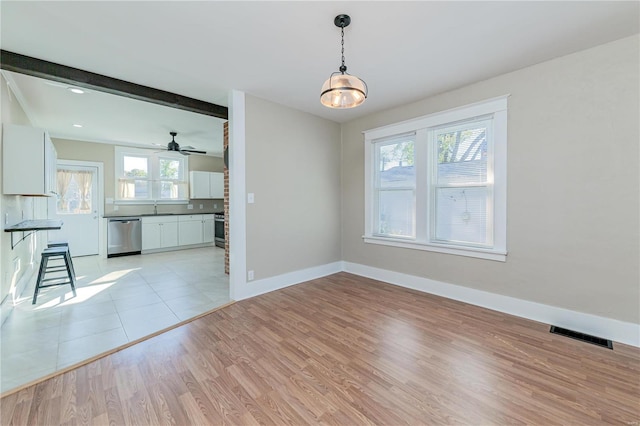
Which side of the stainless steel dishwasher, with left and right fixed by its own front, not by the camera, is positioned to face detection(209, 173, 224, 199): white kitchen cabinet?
left

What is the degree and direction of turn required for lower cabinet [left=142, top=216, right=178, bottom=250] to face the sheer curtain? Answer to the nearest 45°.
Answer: approximately 90° to its right

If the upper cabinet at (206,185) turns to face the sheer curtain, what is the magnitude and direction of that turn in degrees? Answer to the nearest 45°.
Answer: approximately 90° to its right

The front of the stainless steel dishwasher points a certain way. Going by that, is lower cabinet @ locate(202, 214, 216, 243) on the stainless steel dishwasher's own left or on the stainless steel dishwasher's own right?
on the stainless steel dishwasher's own left

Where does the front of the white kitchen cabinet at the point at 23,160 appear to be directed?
to the viewer's right

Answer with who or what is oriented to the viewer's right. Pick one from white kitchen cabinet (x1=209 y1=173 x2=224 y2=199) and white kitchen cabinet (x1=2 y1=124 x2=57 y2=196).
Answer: white kitchen cabinet (x1=2 y1=124 x2=57 y2=196)

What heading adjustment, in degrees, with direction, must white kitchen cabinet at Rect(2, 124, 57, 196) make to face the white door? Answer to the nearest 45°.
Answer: approximately 90° to its left

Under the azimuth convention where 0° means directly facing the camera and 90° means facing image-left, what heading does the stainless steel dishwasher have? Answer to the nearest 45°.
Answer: approximately 0°

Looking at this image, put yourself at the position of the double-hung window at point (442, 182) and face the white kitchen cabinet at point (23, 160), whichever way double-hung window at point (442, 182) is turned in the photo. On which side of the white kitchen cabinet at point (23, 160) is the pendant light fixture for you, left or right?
left
